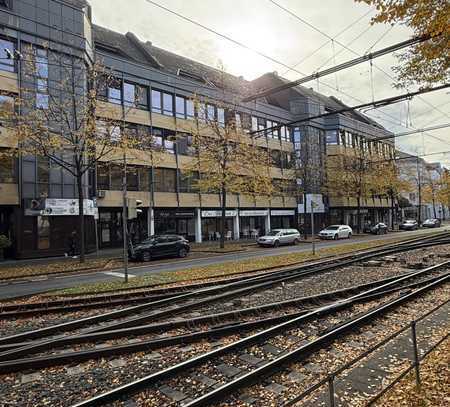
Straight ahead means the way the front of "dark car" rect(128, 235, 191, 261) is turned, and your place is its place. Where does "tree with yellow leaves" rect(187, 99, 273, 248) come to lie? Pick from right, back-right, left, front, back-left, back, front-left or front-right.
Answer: back

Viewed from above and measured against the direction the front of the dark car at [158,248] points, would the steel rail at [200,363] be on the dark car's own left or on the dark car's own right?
on the dark car's own left

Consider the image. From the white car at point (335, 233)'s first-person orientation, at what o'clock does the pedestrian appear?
The pedestrian is roughly at 12 o'clock from the white car.

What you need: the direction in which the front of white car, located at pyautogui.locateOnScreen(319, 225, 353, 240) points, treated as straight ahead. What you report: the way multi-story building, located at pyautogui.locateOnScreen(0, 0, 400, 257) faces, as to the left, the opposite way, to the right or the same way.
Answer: to the left

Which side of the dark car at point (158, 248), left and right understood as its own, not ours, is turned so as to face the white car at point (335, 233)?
back

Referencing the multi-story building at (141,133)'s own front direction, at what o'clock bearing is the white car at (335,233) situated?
The white car is roughly at 10 o'clock from the multi-story building.

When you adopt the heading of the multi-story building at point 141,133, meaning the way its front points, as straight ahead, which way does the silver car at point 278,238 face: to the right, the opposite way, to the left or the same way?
to the right

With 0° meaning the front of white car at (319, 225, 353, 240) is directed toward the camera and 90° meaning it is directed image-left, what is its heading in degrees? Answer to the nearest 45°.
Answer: approximately 45°

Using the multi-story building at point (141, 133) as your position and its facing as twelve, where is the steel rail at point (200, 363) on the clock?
The steel rail is roughly at 1 o'clock from the multi-story building.
